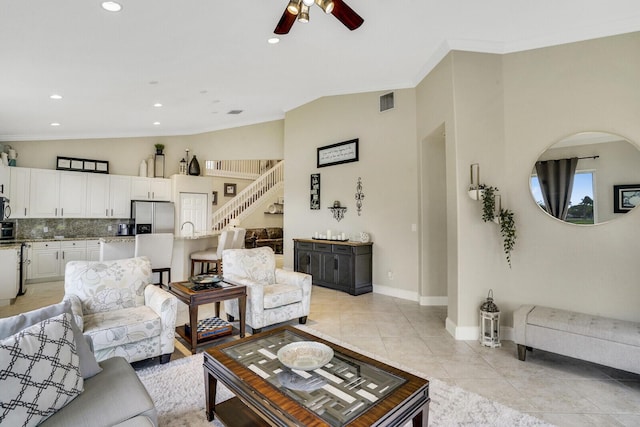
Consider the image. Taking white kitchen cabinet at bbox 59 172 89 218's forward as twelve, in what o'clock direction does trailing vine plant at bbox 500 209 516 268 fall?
The trailing vine plant is roughly at 11 o'clock from the white kitchen cabinet.

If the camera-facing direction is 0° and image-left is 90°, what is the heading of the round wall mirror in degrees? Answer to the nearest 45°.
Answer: approximately 0°

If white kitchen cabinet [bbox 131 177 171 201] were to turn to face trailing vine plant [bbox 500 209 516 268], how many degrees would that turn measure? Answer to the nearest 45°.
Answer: approximately 45° to its left

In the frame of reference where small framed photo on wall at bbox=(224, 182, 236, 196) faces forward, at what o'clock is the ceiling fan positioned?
The ceiling fan is roughly at 12 o'clock from the small framed photo on wall.

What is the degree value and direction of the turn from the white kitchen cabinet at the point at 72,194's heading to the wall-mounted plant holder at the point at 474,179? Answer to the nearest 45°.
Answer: approximately 45° to its left

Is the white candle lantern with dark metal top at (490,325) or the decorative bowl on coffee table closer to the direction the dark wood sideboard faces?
the decorative bowl on coffee table

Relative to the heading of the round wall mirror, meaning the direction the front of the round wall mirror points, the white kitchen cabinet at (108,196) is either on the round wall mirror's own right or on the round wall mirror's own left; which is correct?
on the round wall mirror's own right

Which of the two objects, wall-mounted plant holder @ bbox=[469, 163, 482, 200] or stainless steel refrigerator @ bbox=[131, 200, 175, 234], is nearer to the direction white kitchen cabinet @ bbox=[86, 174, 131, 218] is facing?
the wall-mounted plant holder

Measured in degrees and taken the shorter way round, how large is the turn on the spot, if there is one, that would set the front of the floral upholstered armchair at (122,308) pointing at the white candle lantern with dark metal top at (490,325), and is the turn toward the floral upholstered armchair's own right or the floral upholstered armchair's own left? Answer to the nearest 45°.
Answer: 0° — it already faces it
